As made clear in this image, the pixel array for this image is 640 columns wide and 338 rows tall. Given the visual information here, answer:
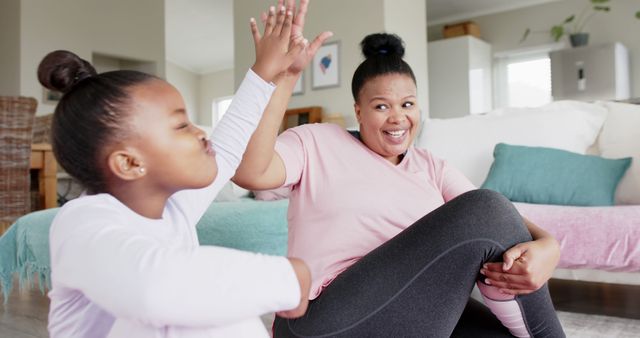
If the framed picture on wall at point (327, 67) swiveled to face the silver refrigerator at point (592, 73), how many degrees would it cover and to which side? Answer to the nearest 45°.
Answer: approximately 135° to its left

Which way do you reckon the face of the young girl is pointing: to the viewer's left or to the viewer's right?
to the viewer's right

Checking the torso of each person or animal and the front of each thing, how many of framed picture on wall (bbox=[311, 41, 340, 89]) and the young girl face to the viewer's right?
1

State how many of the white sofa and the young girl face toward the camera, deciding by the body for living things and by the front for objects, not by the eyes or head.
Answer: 1

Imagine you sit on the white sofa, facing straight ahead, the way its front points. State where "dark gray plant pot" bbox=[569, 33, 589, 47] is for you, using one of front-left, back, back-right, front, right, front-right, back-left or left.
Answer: back

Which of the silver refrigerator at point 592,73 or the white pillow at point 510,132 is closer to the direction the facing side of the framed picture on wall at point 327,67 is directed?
the white pillow

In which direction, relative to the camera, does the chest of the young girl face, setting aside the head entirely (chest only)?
to the viewer's right

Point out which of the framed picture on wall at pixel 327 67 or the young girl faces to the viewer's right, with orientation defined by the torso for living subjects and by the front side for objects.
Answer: the young girl

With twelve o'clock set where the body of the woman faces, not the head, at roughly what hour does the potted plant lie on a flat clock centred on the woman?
The potted plant is roughly at 8 o'clock from the woman.

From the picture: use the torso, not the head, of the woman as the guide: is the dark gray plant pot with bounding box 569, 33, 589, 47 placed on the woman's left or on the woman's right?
on the woman's left
